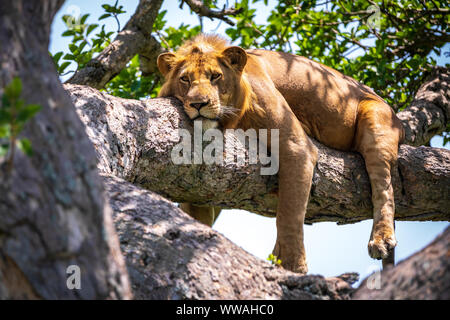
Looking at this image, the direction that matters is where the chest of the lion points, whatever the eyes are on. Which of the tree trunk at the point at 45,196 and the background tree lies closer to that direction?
the tree trunk

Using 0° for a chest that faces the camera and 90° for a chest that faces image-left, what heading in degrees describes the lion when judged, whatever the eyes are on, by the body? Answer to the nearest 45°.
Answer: approximately 45°

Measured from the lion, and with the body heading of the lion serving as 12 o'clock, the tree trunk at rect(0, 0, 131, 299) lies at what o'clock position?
The tree trunk is roughly at 11 o'clock from the lion.
